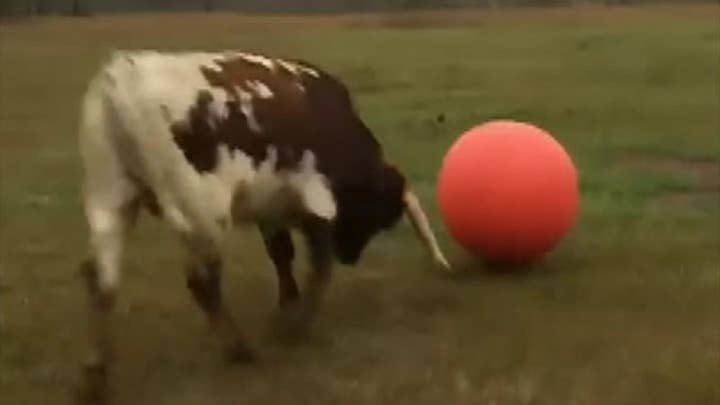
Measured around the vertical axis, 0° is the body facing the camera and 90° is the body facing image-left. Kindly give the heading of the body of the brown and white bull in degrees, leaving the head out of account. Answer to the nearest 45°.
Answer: approximately 225°

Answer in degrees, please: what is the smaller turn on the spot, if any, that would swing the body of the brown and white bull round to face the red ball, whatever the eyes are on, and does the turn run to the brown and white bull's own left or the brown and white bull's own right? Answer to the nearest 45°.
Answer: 0° — it already faces it
